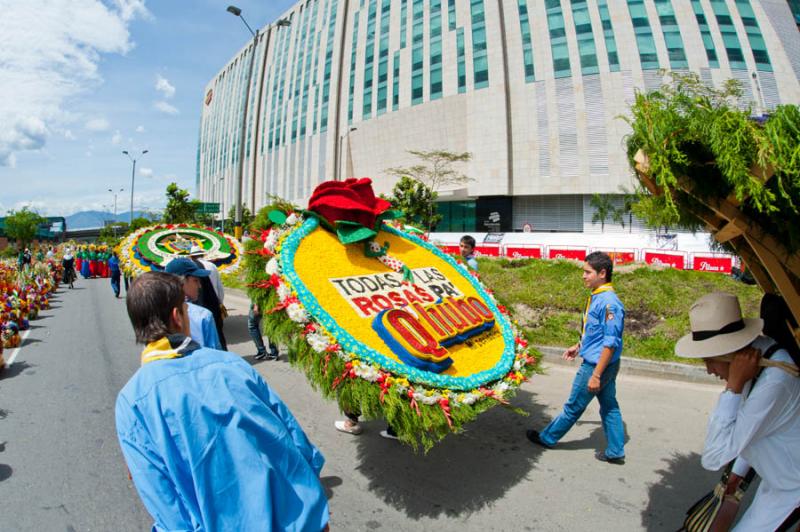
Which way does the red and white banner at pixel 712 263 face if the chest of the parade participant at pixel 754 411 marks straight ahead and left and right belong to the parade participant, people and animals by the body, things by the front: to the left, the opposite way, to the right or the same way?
to the left

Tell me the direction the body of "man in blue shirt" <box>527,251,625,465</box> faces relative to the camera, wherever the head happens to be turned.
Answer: to the viewer's left

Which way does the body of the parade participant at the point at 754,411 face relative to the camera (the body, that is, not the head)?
to the viewer's left

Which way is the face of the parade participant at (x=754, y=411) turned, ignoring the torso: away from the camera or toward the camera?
toward the camera

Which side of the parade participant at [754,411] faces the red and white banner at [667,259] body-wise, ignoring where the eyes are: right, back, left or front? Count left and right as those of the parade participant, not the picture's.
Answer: right

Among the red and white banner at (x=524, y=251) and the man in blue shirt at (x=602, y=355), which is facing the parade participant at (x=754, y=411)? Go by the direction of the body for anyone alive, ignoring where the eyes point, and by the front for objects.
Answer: the red and white banner

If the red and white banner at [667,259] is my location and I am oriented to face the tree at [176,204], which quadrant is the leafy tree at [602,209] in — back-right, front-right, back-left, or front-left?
front-right

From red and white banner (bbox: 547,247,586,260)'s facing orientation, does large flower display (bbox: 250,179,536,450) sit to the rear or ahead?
ahead

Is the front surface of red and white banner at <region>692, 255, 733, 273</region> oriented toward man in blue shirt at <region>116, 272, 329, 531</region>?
yes

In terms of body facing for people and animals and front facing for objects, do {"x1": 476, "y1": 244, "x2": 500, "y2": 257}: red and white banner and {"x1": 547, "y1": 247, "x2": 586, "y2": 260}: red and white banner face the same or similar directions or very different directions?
same or similar directions

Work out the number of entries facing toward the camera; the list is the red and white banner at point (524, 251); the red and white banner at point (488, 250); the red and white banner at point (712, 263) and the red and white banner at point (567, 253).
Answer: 4

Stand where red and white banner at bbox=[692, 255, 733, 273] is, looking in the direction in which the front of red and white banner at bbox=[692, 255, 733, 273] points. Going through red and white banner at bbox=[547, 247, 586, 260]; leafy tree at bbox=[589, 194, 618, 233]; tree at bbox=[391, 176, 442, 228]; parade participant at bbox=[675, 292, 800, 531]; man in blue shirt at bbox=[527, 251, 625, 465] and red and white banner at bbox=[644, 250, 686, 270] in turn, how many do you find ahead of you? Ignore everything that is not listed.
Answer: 2

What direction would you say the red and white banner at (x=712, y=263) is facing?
toward the camera
